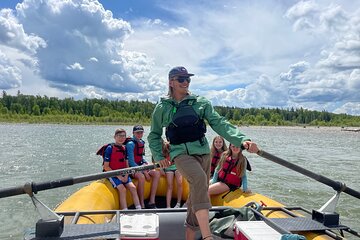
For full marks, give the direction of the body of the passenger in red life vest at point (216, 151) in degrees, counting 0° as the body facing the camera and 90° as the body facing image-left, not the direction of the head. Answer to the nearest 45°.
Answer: approximately 0°

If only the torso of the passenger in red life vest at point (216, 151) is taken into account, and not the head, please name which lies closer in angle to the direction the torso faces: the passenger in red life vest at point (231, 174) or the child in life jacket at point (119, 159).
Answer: the passenger in red life vest

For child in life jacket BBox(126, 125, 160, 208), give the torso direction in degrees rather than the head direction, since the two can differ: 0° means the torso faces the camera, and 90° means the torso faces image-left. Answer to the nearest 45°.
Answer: approximately 315°

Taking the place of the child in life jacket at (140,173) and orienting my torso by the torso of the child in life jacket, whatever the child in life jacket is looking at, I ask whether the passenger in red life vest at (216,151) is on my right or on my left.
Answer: on my left

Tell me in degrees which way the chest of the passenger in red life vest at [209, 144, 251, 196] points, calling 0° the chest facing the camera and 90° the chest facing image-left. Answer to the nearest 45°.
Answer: approximately 45°
